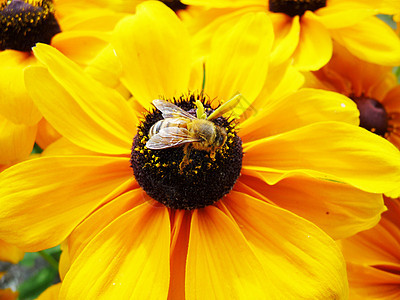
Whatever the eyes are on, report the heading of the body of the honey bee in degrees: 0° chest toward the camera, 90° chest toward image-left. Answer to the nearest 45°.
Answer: approximately 270°

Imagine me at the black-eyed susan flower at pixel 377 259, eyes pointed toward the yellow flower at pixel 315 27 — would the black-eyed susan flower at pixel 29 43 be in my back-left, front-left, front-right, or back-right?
front-left

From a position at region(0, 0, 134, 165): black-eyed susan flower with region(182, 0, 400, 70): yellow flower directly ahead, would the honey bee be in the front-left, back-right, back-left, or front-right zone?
front-right

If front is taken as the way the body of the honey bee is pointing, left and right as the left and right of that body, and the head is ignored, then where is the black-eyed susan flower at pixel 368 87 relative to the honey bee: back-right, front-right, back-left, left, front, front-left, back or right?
front-left
